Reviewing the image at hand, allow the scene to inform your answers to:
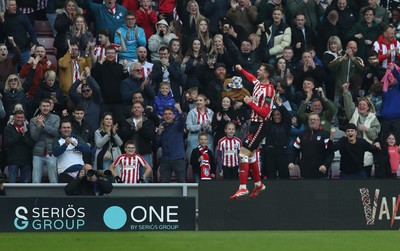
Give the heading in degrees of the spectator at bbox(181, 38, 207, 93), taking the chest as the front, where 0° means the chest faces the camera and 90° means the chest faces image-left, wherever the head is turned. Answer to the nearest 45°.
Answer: approximately 0°

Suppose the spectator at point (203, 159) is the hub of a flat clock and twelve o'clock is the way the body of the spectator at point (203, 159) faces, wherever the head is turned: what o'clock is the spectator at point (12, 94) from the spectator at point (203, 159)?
the spectator at point (12, 94) is roughly at 3 o'clock from the spectator at point (203, 159).

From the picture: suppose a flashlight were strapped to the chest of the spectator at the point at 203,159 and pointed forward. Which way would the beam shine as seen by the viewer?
toward the camera

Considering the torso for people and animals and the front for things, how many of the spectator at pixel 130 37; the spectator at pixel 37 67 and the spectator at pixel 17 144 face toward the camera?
3

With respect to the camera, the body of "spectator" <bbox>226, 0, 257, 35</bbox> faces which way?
toward the camera

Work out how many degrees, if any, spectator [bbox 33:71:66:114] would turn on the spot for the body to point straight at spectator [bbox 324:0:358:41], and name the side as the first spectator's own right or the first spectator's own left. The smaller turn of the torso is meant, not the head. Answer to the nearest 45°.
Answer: approximately 90° to the first spectator's own left

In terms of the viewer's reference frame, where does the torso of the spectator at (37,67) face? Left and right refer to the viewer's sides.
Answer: facing the viewer

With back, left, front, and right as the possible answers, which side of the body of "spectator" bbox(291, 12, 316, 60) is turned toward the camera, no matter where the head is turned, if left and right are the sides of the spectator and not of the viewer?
front

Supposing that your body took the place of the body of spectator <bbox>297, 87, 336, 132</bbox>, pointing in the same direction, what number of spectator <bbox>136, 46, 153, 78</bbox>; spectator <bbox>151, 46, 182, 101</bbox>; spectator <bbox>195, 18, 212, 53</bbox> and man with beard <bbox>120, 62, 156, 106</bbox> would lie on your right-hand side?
4
